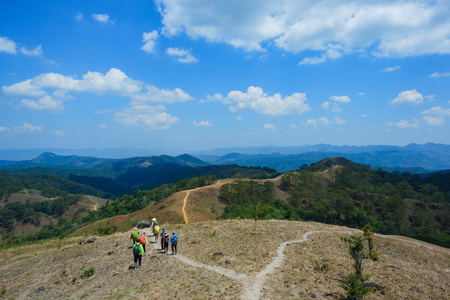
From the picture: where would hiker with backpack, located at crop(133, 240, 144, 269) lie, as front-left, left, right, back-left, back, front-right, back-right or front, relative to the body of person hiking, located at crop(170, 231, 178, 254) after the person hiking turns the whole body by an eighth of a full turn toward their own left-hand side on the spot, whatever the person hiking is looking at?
left

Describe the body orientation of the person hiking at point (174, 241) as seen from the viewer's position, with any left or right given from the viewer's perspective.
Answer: facing away from the viewer
